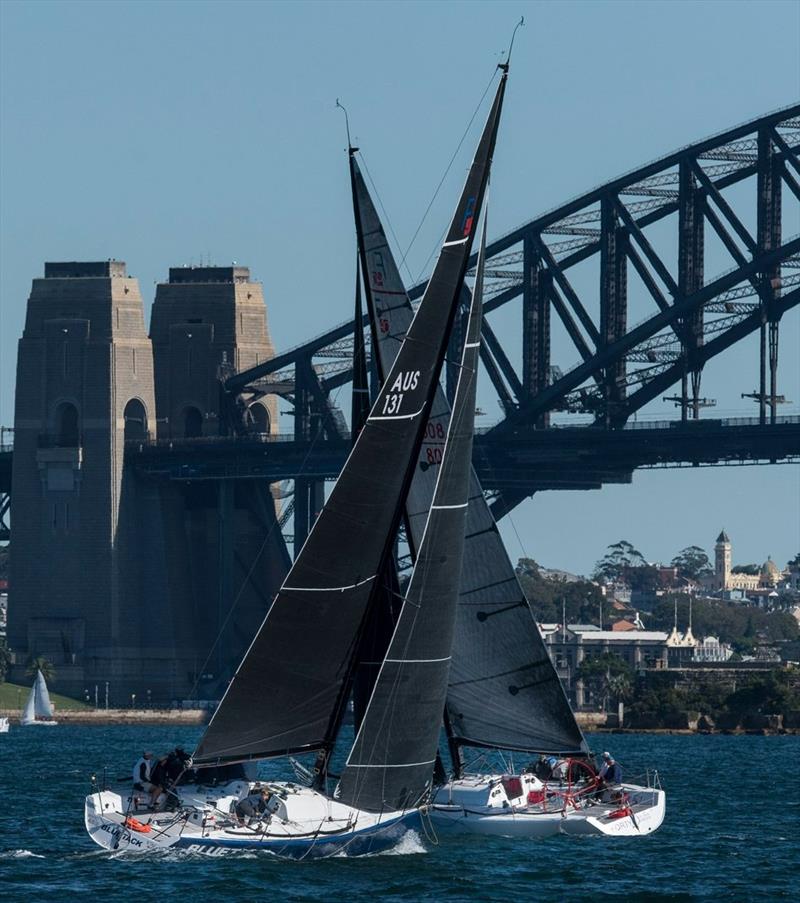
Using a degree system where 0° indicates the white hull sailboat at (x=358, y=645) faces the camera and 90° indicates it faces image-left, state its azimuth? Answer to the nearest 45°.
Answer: approximately 225°

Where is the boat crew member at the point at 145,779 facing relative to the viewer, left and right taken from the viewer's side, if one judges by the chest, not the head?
facing to the right of the viewer
